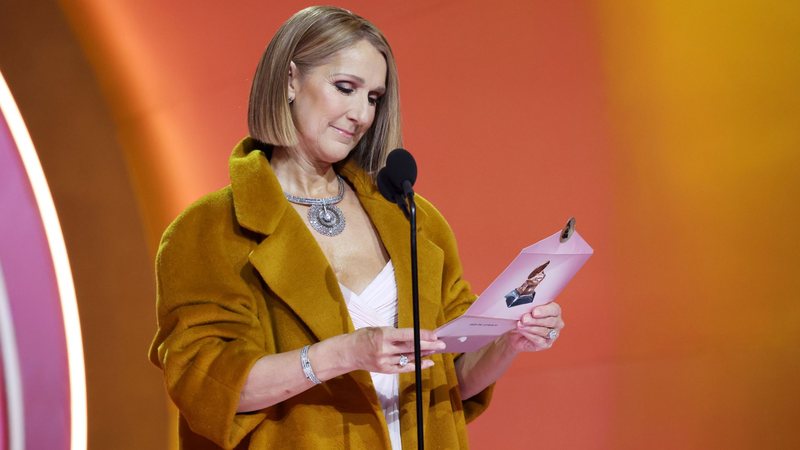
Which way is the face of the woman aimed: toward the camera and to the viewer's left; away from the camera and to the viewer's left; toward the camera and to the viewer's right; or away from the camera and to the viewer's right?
toward the camera and to the viewer's right

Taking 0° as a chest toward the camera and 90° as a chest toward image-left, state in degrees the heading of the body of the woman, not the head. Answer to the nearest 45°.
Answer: approximately 315°
